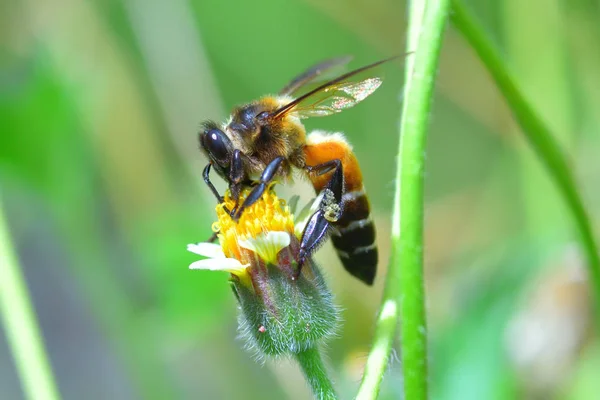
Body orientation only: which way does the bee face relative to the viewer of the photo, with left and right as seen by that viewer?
facing to the left of the viewer

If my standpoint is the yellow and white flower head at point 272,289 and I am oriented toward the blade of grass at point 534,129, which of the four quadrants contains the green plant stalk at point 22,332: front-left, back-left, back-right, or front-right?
back-left

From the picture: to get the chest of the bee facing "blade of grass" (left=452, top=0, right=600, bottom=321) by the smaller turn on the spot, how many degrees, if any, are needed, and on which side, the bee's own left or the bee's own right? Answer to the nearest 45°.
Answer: approximately 180°
